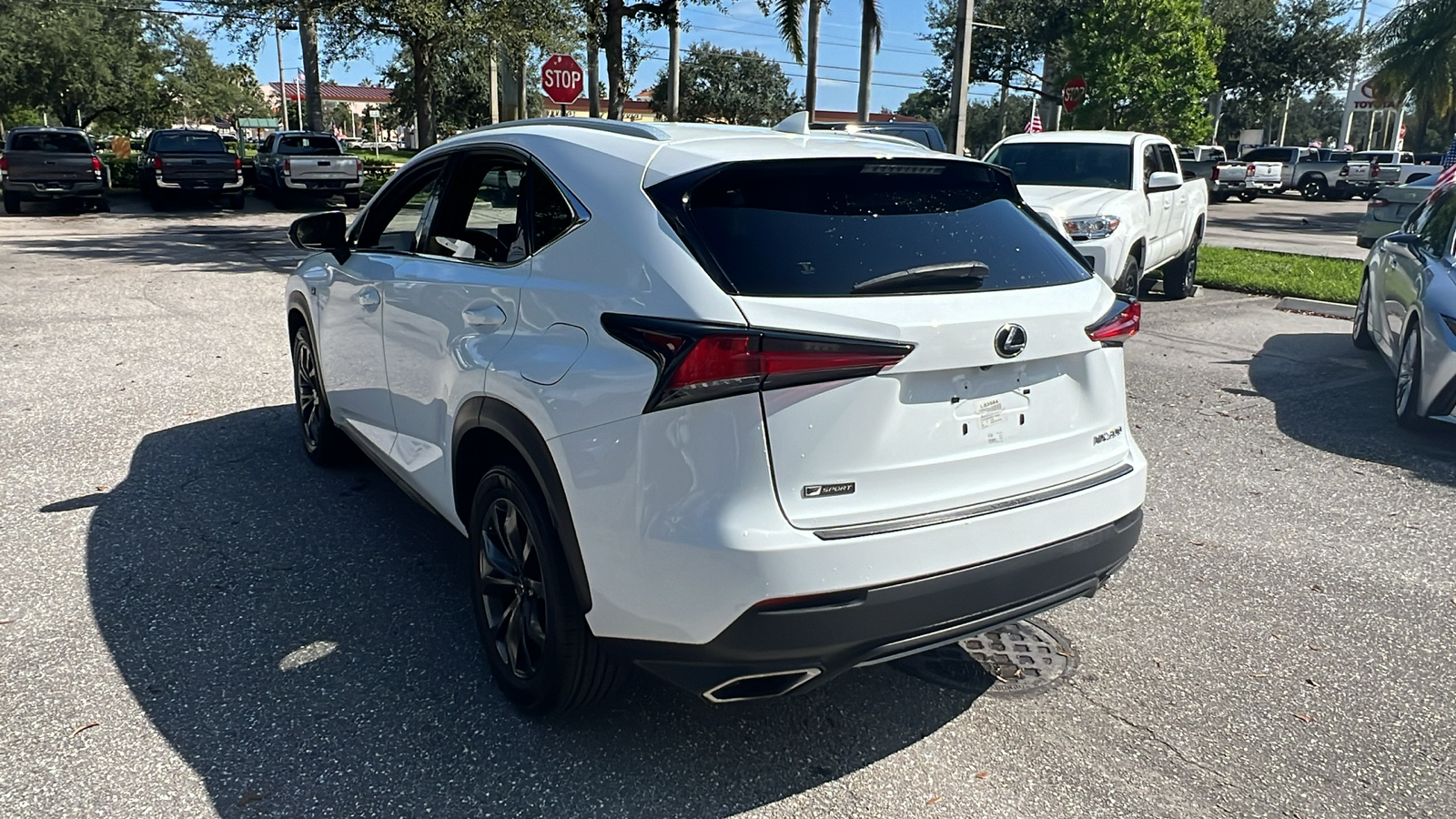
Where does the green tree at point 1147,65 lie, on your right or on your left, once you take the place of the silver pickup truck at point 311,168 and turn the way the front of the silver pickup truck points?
on your right

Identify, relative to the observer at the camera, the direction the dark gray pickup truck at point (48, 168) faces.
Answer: facing away from the viewer

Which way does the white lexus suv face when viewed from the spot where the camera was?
facing away from the viewer and to the left of the viewer

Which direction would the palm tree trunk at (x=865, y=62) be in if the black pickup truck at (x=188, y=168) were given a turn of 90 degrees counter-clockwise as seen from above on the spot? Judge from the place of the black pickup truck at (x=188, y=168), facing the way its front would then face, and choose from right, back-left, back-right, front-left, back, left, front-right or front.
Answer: back

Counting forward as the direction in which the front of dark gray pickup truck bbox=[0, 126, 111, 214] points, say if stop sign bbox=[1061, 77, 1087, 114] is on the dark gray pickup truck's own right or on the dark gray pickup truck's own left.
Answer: on the dark gray pickup truck's own right

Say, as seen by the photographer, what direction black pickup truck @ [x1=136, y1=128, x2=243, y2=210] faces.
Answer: facing away from the viewer

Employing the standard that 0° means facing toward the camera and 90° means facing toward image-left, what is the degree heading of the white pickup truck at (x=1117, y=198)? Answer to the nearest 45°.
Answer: approximately 45°

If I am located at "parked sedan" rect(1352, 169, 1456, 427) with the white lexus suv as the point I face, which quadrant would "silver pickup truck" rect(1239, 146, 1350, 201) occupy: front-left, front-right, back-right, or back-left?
back-right

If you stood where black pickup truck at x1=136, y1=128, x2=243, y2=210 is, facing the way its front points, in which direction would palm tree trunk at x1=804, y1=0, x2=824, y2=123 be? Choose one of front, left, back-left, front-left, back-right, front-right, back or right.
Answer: right

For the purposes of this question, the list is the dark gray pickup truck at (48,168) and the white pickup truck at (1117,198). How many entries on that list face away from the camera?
1

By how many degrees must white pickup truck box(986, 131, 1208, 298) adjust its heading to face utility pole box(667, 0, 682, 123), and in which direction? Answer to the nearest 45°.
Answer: approximately 90° to its right

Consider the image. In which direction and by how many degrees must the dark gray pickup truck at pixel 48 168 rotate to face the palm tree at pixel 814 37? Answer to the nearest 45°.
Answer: approximately 90° to its right

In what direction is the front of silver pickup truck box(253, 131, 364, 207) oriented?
away from the camera

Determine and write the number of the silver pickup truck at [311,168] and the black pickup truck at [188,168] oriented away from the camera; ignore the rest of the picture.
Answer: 2

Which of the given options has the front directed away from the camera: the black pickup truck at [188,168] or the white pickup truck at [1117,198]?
the black pickup truck
